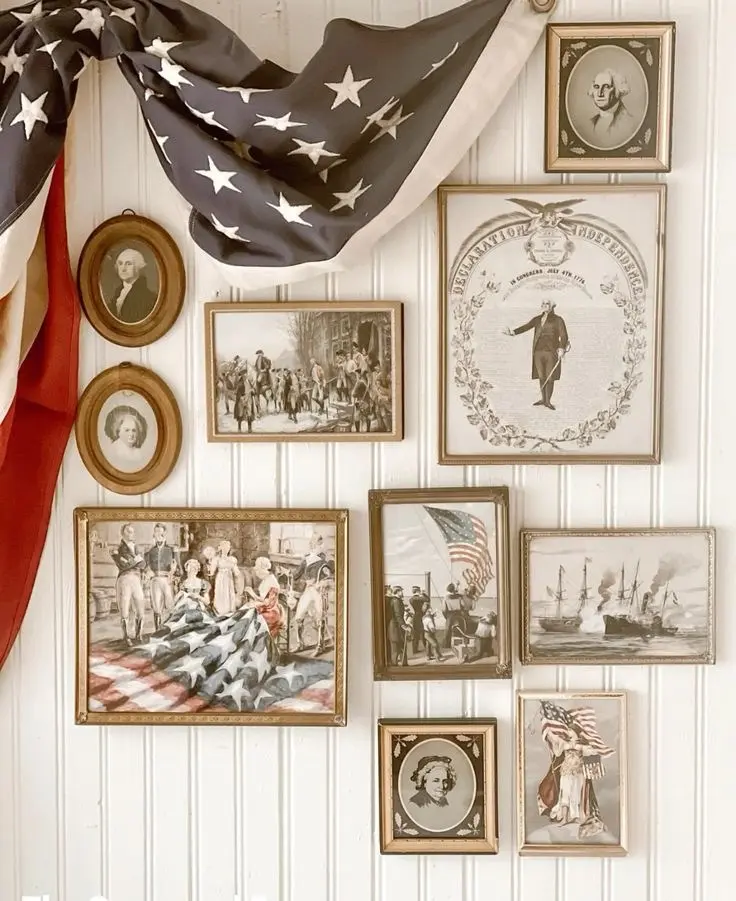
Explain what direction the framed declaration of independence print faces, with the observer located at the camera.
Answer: facing the viewer

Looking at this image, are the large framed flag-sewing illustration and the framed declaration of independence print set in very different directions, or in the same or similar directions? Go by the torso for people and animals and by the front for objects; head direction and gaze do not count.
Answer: same or similar directions

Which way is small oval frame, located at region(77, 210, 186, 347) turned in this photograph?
toward the camera

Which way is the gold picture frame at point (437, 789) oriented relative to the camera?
toward the camera

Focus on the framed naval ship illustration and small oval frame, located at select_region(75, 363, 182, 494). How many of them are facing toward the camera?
2

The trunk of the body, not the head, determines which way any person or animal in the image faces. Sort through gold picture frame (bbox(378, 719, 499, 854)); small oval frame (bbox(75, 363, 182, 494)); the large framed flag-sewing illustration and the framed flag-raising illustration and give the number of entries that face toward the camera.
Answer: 4

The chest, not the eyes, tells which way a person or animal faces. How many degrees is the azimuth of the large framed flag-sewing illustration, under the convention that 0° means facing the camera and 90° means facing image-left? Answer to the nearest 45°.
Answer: approximately 0°

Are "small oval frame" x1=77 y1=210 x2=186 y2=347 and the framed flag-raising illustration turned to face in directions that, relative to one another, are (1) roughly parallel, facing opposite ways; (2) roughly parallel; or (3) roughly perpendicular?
roughly parallel

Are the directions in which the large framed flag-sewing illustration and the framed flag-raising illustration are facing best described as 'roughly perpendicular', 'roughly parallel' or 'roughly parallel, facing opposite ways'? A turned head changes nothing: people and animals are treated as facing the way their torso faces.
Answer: roughly parallel

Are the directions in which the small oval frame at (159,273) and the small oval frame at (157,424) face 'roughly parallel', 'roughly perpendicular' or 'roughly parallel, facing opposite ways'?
roughly parallel

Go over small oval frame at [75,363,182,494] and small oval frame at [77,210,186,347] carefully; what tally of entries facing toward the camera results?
2
